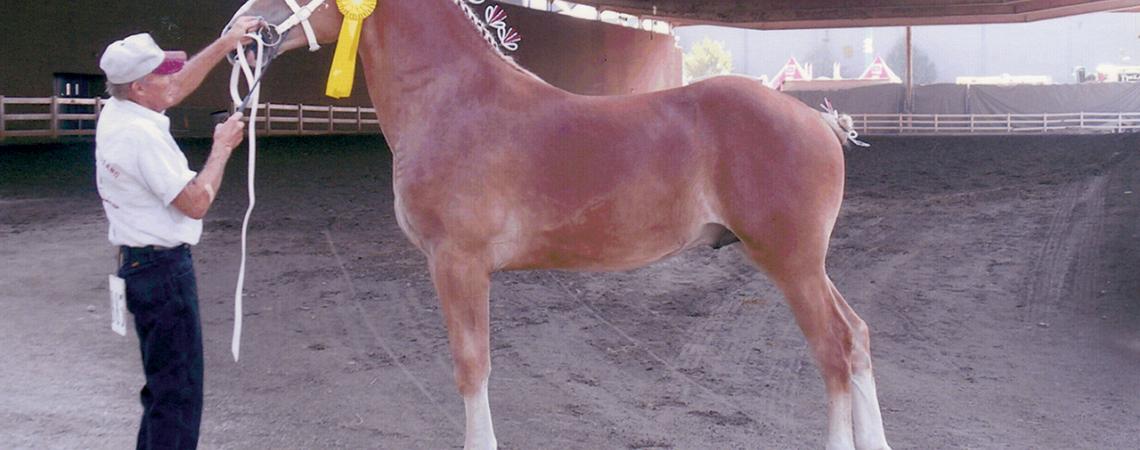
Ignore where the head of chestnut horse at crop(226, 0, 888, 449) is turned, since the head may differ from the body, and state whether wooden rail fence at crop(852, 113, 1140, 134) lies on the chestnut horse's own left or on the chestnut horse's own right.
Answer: on the chestnut horse's own right

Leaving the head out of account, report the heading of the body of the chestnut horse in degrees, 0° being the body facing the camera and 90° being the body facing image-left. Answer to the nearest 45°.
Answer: approximately 90°

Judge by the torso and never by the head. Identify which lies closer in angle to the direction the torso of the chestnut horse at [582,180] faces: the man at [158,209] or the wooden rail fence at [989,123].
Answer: the man

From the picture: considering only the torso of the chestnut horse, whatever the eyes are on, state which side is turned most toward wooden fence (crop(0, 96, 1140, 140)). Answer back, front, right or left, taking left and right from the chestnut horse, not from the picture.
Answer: right

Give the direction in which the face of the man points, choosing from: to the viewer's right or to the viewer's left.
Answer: to the viewer's right
